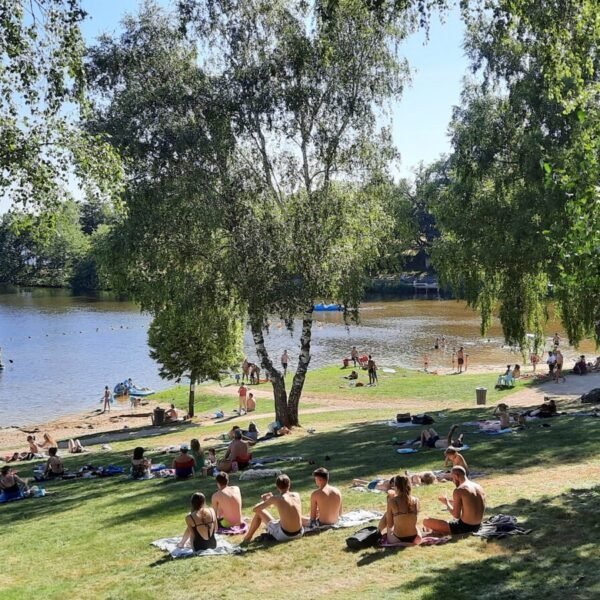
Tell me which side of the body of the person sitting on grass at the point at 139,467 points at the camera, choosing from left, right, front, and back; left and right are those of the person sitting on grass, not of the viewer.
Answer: back

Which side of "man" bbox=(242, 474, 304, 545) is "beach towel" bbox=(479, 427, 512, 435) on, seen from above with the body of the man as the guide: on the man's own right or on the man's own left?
on the man's own right

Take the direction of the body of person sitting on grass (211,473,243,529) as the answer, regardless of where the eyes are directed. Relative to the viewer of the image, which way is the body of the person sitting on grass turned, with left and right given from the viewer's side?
facing away from the viewer and to the left of the viewer

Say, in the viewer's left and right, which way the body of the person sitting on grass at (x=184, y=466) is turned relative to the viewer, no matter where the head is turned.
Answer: facing away from the viewer

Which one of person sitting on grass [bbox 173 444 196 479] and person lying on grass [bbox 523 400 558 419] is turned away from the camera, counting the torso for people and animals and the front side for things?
person sitting on grass [bbox 173 444 196 479]

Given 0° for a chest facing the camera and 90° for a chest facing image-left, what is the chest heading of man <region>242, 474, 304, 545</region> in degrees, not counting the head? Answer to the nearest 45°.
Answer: approximately 135°

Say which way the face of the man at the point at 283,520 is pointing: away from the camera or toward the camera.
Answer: away from the camera

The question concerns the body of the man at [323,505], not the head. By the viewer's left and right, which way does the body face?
facing away from the viewer and to the left of the viewer

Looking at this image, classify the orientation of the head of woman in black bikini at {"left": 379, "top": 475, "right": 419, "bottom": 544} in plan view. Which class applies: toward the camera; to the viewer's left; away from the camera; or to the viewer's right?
away from the camera

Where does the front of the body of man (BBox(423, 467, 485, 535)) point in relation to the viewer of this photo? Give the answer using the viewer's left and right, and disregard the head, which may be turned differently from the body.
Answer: facing away from the viewer and to the left of the viewer
